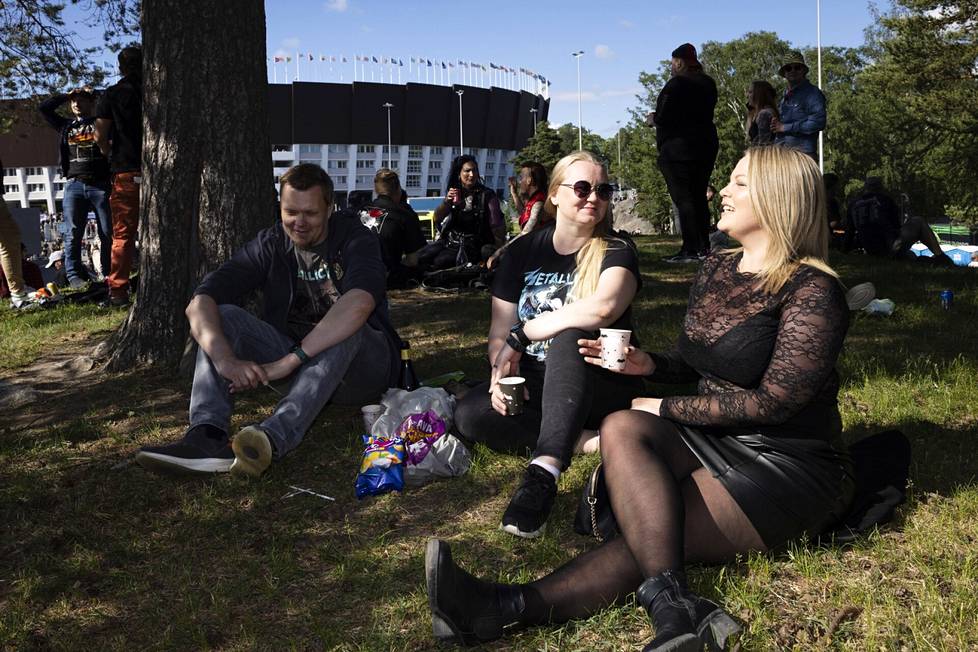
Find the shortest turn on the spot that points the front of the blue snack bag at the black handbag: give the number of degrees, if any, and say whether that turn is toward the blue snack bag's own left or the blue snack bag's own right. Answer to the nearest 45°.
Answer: approximately 45° to the blue snack bag's own left

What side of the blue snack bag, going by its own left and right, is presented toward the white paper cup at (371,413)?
back

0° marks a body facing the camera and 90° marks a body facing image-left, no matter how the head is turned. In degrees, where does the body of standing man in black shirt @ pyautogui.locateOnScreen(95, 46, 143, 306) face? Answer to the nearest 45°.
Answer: approximately 135°

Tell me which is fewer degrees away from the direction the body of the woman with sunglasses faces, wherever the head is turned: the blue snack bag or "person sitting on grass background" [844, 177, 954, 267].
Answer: the blue snack bag

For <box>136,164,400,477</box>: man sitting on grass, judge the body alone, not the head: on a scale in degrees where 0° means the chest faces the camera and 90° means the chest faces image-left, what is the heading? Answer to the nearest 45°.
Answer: approximately 45°

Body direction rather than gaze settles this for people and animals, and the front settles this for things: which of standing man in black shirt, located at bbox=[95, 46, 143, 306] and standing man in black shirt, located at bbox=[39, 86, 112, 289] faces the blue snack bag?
standing man in black shirt, located at bbox=[39, 86, 112, 289]

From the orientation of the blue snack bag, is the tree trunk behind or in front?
behind
